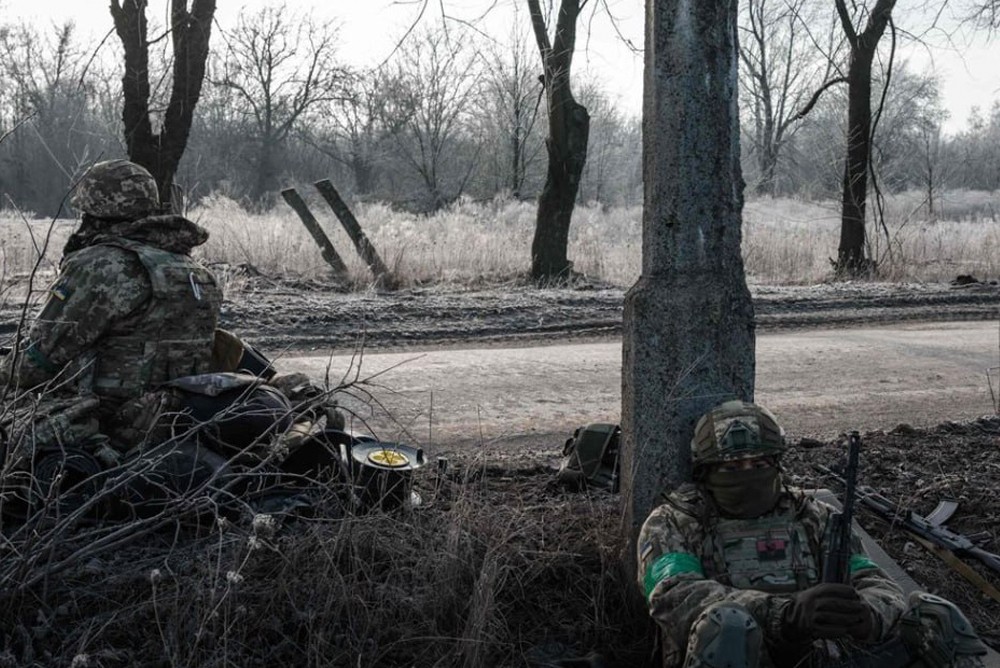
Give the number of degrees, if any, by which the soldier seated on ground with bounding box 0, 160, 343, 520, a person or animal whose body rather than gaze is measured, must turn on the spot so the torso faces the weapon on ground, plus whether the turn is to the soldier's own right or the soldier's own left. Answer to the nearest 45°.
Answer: approximately 135° to the soldier's own right
